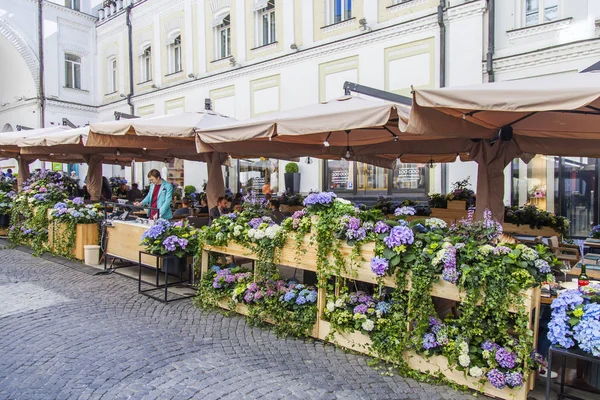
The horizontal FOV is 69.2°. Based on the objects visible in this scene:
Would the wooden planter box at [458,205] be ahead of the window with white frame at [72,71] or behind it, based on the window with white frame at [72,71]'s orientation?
ahead

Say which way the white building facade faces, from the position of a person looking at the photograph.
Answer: facing the viewer and to the left of the viewer

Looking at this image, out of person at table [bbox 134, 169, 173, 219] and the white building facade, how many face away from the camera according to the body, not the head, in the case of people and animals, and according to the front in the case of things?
0

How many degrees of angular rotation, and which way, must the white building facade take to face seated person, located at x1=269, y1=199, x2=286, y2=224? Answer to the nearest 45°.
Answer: approximately 45° to its left

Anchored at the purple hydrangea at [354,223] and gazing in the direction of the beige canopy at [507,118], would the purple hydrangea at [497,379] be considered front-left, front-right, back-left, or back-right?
front-right

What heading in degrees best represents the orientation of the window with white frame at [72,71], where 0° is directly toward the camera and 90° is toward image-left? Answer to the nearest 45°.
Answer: approximately 315°

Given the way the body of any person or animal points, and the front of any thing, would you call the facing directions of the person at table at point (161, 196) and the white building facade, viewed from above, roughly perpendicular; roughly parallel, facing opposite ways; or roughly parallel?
roughly parallel

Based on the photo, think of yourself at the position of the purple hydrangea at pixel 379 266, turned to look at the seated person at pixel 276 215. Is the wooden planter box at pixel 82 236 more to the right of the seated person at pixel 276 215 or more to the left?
left

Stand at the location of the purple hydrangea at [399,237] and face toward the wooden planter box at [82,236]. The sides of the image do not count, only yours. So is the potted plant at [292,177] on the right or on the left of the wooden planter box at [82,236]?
right

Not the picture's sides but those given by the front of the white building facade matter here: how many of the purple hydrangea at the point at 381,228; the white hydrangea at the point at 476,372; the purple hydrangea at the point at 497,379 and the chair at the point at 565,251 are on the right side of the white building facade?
0

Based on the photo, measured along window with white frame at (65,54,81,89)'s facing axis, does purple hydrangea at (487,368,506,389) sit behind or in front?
in front

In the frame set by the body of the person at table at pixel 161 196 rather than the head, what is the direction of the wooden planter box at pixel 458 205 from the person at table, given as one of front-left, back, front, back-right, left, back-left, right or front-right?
back-left

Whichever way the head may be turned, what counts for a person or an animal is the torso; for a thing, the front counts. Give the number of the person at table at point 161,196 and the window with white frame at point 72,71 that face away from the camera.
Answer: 0

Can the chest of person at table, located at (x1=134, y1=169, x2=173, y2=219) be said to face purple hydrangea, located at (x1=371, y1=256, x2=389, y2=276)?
no
